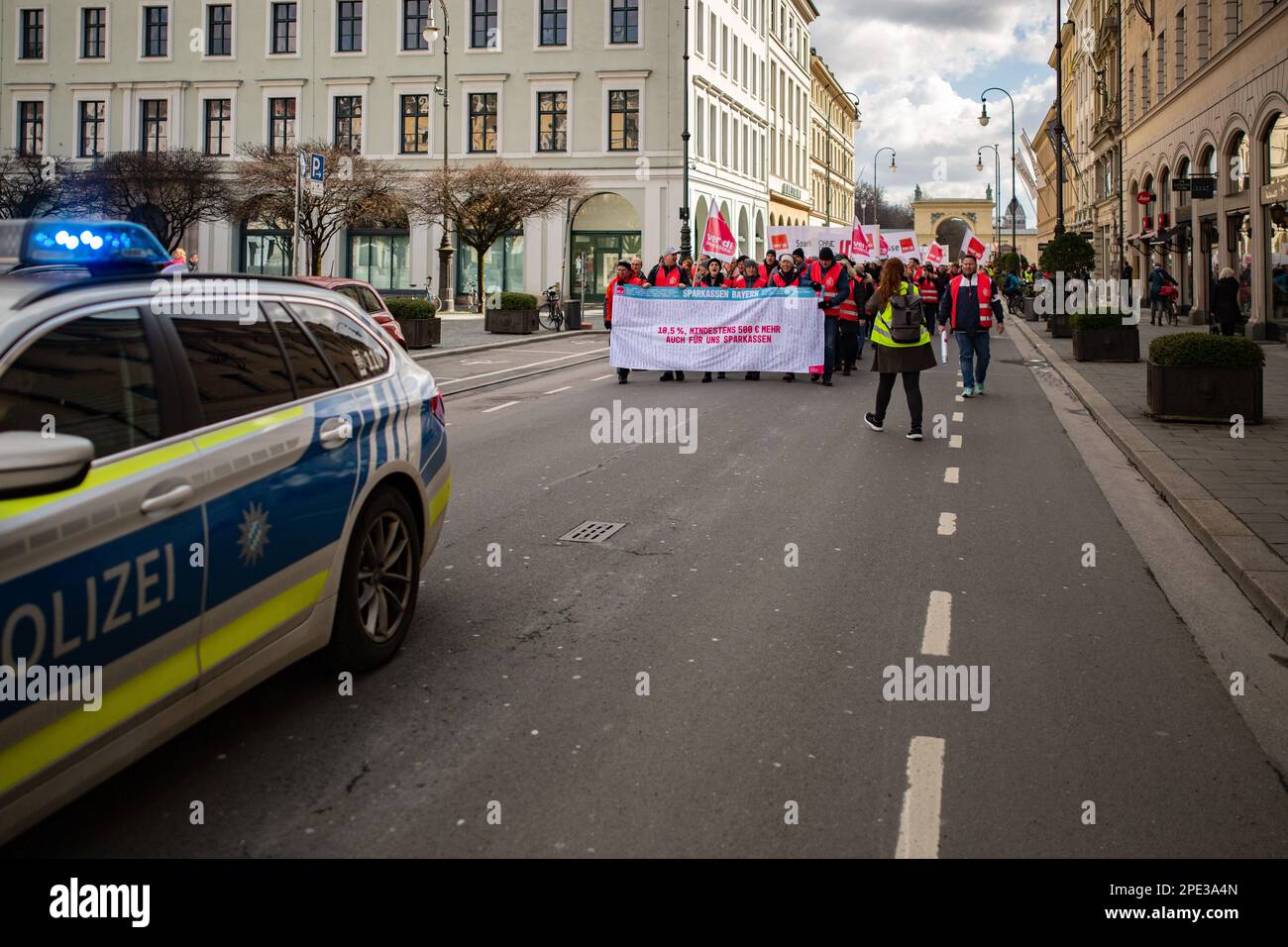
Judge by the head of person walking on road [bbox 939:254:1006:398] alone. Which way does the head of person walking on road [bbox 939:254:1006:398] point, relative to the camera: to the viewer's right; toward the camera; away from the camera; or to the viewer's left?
toward the camera

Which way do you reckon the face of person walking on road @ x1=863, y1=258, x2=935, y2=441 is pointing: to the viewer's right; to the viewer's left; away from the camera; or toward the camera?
away from the camera

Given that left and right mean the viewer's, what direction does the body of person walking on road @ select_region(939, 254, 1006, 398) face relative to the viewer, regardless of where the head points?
facing the viewer

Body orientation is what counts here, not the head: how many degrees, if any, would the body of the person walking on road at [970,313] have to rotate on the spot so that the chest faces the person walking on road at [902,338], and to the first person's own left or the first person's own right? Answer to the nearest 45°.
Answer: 0° — they already face them

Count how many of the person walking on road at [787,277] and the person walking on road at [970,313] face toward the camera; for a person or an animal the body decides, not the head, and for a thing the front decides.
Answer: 2

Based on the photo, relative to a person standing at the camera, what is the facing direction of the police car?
facing the viewer and to the left of the viewer

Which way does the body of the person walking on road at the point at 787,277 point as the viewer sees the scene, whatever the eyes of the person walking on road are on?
toward the camera

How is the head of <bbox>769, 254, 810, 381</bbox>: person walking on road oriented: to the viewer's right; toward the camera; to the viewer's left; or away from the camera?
toward the camera

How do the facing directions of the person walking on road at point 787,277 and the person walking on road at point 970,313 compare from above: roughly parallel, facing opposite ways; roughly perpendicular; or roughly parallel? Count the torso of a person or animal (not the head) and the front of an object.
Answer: roughly parallel

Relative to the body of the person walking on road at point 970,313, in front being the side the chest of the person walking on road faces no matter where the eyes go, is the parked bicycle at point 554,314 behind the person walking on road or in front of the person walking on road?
behind
